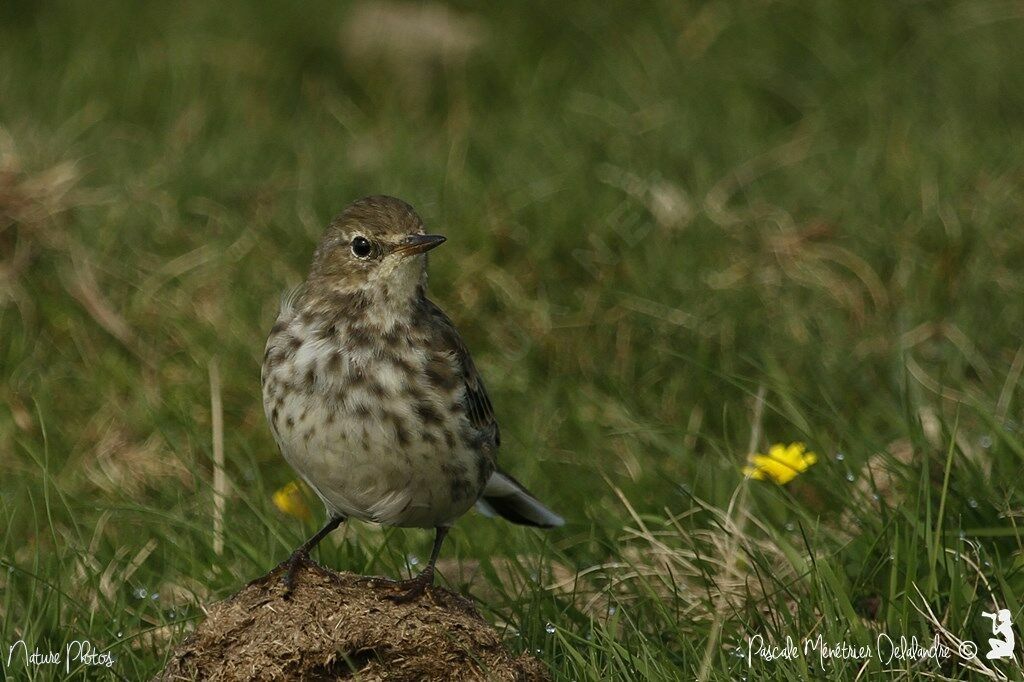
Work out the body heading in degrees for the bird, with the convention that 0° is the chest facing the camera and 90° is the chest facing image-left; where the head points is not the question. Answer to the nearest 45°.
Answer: approximately 45°

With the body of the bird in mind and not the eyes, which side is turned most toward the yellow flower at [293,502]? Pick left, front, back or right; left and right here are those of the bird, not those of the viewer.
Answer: back

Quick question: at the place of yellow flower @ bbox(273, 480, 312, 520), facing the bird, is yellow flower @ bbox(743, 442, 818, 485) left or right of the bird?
left
